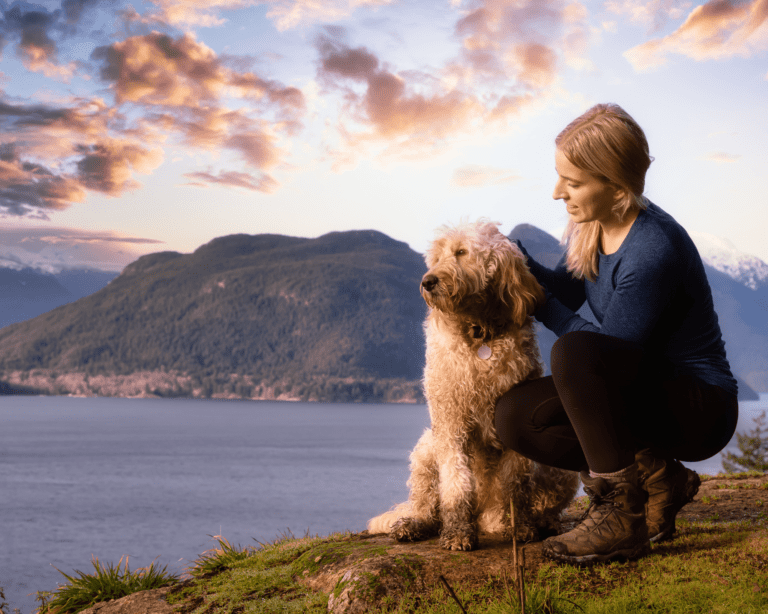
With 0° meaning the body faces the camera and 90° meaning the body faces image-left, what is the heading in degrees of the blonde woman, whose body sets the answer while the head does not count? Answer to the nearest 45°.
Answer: approximately 90°

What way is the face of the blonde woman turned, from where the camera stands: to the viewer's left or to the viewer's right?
to the viewer's left

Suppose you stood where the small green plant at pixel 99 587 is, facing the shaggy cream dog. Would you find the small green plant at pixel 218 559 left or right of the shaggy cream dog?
left
